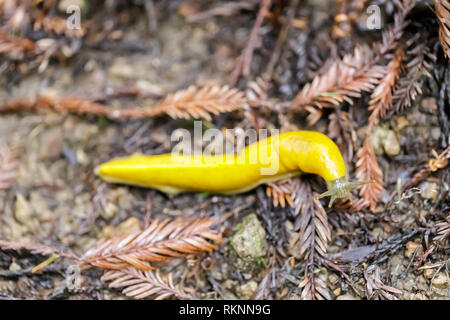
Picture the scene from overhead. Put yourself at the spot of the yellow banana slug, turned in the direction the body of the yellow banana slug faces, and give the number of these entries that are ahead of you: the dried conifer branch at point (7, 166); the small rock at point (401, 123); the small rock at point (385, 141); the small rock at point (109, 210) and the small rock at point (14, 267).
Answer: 2

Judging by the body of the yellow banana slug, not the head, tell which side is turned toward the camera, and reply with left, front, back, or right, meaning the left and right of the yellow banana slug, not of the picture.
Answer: right

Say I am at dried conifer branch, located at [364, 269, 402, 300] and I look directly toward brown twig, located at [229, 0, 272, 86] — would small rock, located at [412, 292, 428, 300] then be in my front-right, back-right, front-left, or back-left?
back-right

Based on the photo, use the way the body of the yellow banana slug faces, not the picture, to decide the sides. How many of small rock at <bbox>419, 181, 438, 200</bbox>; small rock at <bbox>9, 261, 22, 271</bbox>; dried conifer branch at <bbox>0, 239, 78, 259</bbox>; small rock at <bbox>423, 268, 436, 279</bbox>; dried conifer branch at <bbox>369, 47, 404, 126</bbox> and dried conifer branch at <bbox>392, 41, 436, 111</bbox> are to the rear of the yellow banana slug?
2
